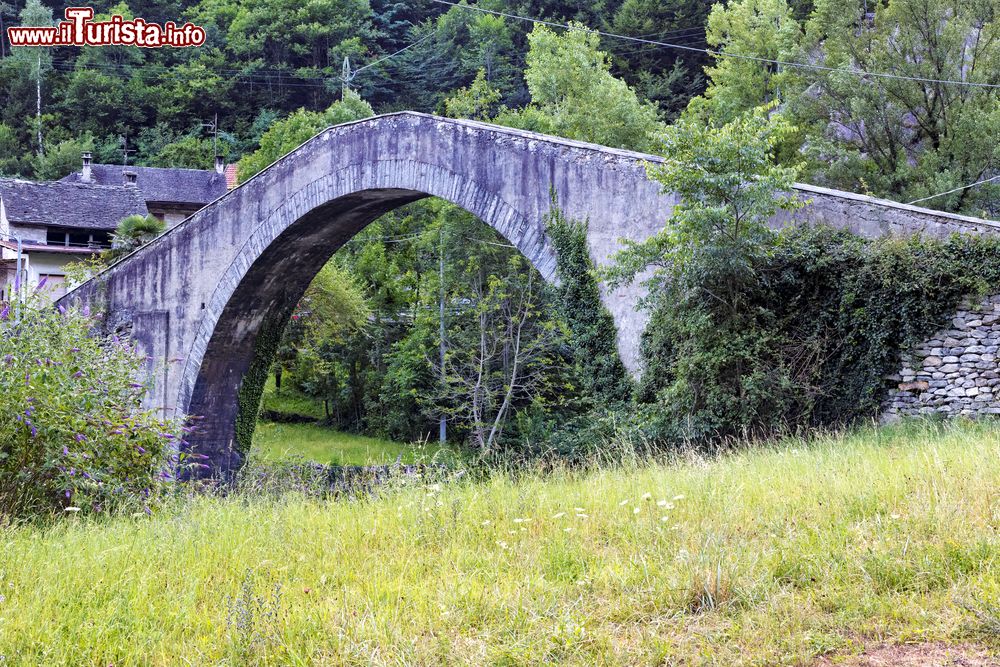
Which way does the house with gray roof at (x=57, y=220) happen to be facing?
toward the camera

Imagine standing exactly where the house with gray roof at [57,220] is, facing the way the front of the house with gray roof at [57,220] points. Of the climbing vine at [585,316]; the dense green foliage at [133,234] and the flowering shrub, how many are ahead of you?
3

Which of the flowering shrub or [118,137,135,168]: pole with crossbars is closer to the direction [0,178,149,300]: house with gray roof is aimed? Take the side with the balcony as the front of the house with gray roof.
the flowering shrub

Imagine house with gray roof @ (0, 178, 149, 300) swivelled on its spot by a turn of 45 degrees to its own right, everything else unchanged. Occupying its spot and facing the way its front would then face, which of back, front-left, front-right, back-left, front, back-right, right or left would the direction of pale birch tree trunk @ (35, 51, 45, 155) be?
back-right

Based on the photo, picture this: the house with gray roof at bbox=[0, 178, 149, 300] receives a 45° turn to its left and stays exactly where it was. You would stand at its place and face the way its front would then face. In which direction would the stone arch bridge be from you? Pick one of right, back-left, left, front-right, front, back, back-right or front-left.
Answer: front-right

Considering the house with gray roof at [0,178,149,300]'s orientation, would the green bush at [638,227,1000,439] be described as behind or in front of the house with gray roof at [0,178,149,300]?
in front

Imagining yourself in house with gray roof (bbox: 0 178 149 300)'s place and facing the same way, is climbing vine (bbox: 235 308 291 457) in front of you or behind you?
in front

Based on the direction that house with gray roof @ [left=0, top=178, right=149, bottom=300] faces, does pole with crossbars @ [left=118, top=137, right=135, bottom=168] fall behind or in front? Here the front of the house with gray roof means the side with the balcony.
behind

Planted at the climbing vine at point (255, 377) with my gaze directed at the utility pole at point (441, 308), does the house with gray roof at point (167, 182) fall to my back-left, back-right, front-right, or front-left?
front-left

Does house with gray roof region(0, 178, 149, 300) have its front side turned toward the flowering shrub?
yes
